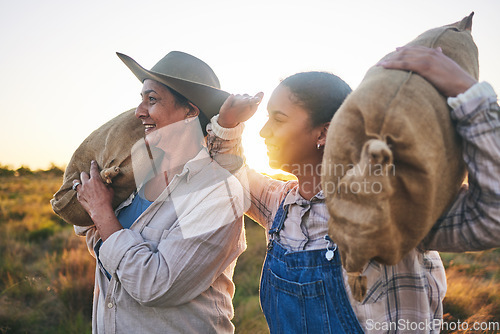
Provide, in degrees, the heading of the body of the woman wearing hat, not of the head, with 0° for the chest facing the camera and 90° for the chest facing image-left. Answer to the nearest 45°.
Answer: approximately 90°

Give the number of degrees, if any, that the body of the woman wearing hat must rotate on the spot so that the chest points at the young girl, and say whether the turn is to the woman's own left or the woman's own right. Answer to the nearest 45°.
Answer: approximately 135° to the woman's own left

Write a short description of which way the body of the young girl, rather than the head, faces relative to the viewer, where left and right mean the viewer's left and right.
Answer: facing the viewer and to the left of the viewer

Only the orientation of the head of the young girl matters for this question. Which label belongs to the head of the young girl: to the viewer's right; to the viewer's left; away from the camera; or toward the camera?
to the viewer's left

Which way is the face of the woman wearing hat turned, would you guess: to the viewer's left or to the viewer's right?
to the viewer's left

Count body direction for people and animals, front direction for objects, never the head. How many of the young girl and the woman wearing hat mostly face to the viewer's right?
0
